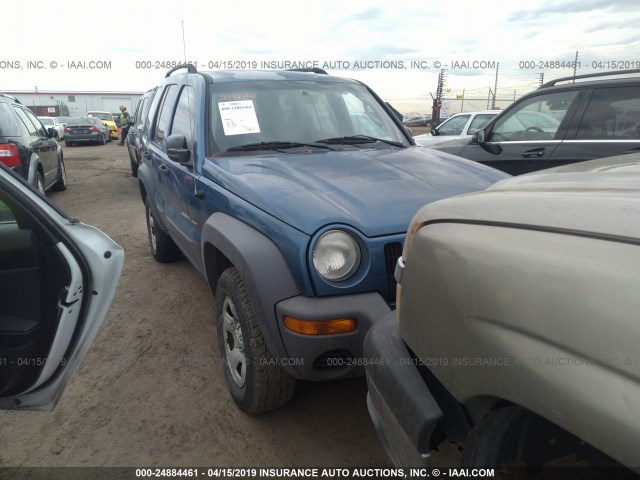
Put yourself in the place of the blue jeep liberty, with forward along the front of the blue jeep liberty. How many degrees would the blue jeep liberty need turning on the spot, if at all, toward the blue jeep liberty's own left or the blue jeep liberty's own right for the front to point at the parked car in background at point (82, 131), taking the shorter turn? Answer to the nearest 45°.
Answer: approximately 180°

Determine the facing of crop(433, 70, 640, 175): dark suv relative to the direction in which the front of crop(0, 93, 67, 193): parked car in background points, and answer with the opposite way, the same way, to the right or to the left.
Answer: to the left

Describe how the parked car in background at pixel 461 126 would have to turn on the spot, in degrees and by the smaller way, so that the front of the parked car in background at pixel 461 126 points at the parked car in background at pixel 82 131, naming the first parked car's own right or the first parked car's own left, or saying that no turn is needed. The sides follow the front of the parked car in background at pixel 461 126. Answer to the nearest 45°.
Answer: approximately 45° to the first parked car's own right

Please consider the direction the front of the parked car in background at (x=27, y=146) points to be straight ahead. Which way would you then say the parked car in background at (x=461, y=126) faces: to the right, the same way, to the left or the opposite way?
to the left

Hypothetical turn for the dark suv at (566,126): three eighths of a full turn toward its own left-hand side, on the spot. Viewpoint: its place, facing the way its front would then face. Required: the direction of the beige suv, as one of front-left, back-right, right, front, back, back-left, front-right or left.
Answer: front-right

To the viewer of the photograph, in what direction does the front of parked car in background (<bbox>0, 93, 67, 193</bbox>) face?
facing away from the viewer and to the right of the viewer

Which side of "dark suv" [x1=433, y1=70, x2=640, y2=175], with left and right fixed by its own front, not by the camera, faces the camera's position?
left

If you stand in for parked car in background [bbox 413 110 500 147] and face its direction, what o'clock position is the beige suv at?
The beige suv is roughly at 9 o'clock from the parked car in background.

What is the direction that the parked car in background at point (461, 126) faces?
to the viewer's left

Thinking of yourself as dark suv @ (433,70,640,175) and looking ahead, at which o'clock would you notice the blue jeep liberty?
The blue jeep liberty is roughly at 10 o'clock from the dark suv.

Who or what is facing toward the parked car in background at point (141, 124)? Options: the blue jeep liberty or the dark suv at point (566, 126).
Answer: the dark suv

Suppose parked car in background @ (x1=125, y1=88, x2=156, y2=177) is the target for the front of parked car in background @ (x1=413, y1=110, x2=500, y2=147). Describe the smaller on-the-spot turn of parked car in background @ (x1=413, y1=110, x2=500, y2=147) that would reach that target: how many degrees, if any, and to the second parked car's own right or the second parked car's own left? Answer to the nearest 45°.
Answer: approximately 45° to the second parked car's own left
